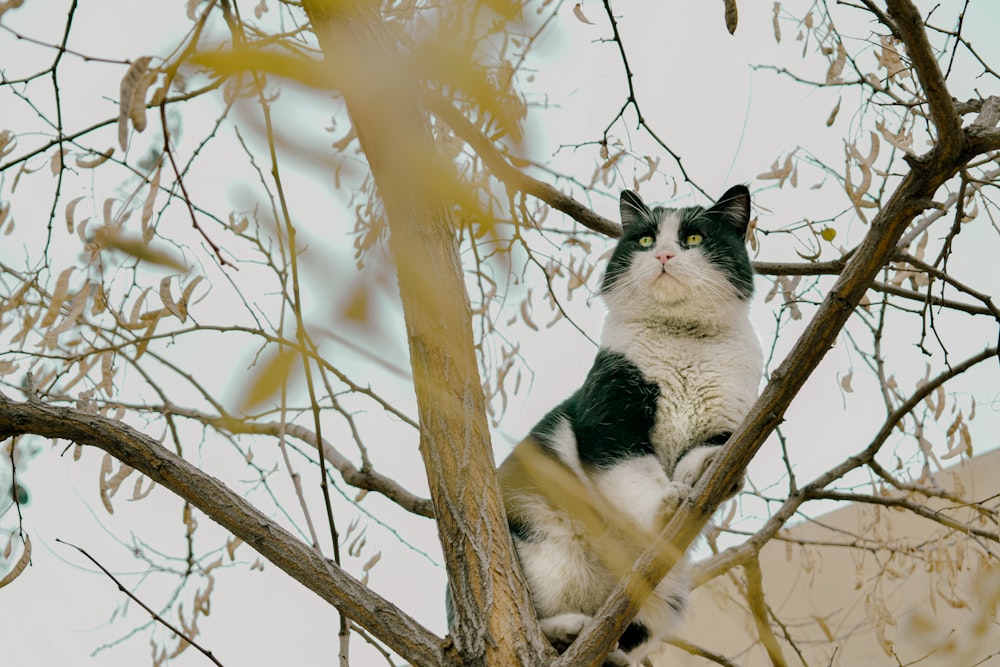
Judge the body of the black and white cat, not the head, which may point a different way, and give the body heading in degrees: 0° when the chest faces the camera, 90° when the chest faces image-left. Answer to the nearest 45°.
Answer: approximately 315°
